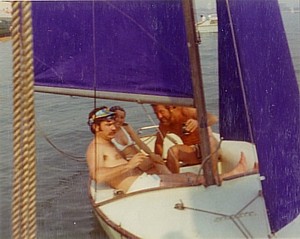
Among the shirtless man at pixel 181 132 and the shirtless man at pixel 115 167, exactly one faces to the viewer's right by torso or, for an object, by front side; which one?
the shirtless man at pixel 115 167

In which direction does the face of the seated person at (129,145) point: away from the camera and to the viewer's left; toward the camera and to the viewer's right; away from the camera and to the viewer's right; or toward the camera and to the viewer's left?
toward the camera and to the viewer's right

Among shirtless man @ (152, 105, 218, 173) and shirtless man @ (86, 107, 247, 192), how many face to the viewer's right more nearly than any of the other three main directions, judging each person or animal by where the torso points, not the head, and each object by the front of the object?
1

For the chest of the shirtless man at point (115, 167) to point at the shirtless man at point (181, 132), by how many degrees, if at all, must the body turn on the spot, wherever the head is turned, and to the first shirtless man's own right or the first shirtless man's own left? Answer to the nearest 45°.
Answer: approximately 45° to the first shirtless man's own left

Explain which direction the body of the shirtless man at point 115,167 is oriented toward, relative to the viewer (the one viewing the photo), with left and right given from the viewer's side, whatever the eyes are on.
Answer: facing to the right of the viewer

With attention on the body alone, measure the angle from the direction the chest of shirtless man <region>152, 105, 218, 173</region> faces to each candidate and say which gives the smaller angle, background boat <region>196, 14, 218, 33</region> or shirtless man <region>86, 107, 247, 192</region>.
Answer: the shirtless man

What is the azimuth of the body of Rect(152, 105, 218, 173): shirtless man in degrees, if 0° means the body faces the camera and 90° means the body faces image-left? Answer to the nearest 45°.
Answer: approximately 45°

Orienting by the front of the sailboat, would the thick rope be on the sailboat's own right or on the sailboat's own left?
on the sailboat's own right
